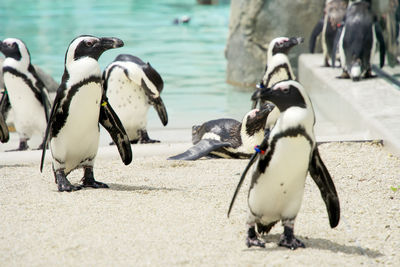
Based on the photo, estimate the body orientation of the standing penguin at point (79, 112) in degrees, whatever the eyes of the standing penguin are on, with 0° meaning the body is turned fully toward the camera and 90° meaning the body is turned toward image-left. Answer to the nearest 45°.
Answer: approximately 315°

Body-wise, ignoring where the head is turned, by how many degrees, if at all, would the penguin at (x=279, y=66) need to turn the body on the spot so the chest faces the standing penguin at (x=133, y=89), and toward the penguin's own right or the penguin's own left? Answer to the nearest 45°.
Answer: approximately 135° to the penguin's own right

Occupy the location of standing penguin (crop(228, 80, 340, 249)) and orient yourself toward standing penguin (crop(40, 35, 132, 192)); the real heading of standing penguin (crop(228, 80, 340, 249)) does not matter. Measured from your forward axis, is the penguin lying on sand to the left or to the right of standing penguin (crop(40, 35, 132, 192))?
right

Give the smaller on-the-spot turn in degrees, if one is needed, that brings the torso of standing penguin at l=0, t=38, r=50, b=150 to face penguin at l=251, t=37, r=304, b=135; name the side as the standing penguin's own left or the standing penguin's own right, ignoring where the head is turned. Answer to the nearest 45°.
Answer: approximately 135° to the standing penguin's own left
